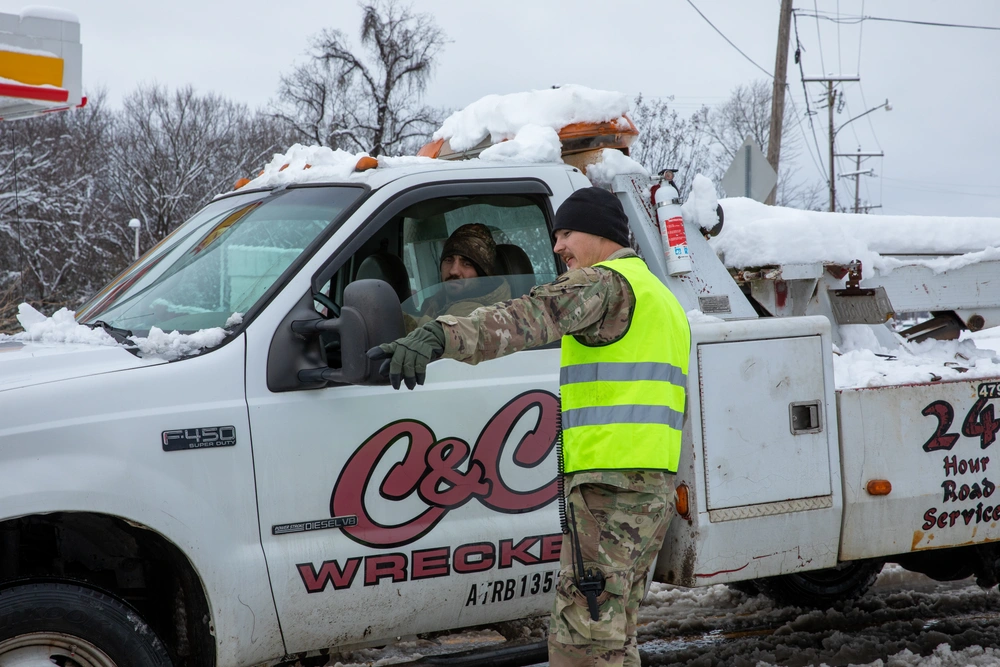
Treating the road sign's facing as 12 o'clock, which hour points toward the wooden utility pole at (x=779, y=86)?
The wooden utility pole is roughly at 12 o'clock from the road sign.

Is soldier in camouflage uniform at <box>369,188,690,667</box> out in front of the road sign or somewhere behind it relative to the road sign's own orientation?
behind

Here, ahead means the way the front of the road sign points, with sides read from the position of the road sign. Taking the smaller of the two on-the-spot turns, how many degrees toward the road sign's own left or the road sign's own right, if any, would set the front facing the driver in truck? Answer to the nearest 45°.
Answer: approximately 180°

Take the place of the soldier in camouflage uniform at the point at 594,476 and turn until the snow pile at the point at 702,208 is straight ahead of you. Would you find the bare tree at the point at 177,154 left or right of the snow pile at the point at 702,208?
left

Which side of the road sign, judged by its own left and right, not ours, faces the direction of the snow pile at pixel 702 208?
back

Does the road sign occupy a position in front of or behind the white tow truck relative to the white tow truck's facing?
behind

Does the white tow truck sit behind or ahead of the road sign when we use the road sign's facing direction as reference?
behind

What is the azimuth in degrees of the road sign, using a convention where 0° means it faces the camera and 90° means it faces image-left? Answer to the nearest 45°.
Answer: approximately 180°

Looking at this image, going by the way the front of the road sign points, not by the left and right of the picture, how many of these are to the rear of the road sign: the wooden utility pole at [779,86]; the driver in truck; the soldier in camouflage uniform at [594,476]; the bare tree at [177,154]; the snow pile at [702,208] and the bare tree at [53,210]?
3

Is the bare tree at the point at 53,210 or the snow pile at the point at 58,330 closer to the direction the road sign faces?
the bare tree

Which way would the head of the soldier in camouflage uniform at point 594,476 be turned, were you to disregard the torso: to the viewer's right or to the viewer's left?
to the viewer's left

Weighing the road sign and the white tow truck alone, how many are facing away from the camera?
1

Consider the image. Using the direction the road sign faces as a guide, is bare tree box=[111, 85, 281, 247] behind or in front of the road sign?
in front

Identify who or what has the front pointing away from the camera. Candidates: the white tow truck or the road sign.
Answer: the road sign

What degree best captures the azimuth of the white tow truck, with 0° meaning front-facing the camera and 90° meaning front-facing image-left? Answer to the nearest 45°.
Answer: approximately 45°
